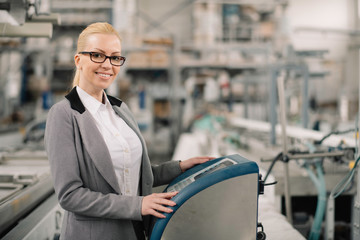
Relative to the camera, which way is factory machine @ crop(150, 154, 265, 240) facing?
to the viewer's left

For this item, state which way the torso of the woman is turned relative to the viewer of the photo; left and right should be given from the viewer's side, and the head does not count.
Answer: facing the viewer and to the right of the viewer

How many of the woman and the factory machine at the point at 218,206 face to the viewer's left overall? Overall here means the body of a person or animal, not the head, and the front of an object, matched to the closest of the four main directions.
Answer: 1
